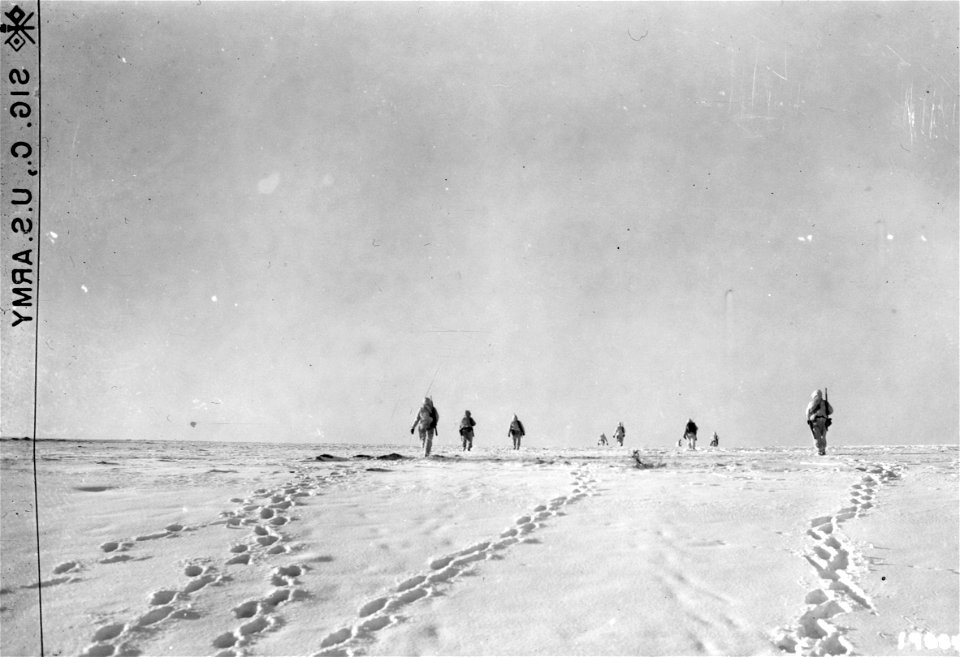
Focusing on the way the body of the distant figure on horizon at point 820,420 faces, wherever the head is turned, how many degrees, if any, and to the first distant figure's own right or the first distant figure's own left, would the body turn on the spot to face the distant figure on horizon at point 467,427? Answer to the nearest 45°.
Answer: approximately 90° to the first distant figure's own left

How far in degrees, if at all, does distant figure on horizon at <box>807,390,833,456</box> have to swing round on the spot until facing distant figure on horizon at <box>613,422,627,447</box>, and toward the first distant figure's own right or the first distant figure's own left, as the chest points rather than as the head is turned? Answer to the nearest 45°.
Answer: approximately 45° to the first distant figure's own left

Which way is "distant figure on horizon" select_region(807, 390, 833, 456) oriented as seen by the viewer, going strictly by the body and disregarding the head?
away from the camera

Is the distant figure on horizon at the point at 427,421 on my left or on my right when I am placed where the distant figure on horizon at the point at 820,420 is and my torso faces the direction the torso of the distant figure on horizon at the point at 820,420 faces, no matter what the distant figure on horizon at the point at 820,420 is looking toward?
on my left
